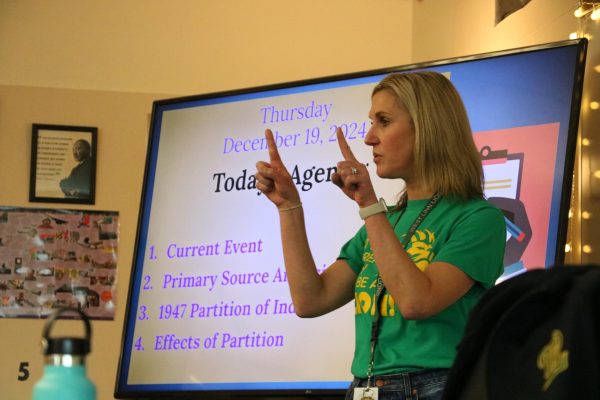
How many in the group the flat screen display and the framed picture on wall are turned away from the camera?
0

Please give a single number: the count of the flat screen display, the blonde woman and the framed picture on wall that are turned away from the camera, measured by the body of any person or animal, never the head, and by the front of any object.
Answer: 0

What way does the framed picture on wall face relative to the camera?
toward the camera

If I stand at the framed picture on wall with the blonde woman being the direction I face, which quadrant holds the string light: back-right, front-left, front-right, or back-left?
front-left

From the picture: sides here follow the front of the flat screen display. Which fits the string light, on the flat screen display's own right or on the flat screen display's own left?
on the flat screen display's own left

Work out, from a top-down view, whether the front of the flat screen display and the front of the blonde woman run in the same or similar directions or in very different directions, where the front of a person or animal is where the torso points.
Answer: same or similar directions

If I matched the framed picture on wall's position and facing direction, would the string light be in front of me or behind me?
in front

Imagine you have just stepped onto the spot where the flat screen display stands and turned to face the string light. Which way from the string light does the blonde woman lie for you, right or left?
right

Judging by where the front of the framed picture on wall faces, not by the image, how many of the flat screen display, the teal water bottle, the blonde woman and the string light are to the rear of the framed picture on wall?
0

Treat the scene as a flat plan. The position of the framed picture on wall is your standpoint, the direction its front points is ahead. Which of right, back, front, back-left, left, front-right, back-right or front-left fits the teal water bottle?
front

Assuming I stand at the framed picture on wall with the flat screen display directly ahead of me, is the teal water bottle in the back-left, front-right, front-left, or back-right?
front-right

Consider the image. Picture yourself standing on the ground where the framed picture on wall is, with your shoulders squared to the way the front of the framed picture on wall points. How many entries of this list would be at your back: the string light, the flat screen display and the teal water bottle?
0

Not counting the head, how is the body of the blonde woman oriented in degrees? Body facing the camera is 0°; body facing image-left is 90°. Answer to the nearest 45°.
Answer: approximately 45°

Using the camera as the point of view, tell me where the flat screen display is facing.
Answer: facing the viewer and to the left of the viewer

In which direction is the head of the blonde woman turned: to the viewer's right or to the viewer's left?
to the viewer's left
